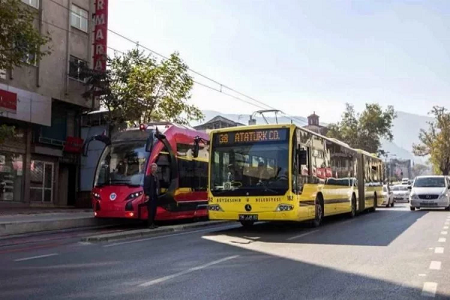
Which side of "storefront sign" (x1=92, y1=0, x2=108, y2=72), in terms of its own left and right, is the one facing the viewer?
front

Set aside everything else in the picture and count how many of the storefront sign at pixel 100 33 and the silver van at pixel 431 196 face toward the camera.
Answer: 2

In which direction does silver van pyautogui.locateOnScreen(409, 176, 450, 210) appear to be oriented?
toward the camera

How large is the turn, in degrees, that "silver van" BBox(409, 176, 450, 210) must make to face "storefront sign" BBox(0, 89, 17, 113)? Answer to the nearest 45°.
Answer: approximately 45° to its right

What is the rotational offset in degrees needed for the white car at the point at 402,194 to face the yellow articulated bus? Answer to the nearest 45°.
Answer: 0° — it already faces it

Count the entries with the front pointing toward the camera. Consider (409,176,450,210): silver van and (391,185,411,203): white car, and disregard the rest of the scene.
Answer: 2

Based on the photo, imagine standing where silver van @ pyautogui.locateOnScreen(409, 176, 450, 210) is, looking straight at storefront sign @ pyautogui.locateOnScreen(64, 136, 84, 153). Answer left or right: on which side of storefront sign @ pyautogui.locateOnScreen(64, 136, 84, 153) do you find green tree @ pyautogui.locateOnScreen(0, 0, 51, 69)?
left

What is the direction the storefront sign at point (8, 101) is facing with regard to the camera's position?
facing the viewer and to the right of the viewer

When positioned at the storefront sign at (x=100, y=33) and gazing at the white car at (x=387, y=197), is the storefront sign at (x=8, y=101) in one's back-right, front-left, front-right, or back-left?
back-right

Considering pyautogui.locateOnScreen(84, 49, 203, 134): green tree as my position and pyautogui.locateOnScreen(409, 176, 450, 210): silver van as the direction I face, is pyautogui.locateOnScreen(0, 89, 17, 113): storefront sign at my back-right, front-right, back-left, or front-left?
back-right

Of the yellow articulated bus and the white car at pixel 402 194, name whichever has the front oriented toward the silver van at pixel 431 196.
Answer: the white car

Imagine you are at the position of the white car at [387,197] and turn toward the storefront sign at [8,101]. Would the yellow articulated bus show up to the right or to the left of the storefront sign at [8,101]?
left

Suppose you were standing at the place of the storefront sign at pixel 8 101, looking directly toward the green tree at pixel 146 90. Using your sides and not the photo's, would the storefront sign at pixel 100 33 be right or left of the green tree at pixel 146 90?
left

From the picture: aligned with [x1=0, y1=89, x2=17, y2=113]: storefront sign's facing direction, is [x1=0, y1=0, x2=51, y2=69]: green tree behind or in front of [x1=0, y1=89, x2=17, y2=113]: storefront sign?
in front

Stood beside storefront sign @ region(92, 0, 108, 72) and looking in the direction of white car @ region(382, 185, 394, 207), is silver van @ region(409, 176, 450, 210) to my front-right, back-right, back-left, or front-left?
front-right

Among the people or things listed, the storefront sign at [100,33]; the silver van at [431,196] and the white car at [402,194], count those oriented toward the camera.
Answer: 3
